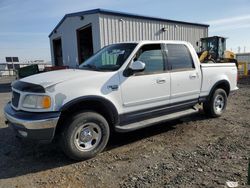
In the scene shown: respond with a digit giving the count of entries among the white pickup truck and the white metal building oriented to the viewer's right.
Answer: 0

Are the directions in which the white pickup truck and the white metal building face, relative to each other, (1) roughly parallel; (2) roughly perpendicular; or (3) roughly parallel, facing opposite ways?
roughly parallel

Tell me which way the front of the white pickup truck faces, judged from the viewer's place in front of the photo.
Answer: facing the viewer and to the left of the viewer

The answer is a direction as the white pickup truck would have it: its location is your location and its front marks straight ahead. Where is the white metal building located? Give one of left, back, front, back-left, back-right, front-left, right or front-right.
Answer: back-right

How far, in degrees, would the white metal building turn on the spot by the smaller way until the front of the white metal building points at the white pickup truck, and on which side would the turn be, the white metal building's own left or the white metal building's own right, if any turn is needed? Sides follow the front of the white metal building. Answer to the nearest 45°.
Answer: approximately 45° to the white metal building's own left
